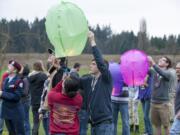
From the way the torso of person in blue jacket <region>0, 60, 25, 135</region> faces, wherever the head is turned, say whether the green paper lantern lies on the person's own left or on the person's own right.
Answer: on the person's own left

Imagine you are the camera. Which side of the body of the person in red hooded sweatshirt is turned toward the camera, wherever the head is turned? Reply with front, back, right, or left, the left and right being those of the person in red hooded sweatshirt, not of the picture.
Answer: back

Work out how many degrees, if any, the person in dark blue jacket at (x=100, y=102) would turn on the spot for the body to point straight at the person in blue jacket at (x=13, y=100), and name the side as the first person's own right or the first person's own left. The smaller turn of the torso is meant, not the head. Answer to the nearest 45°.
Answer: approximately 90° to the first person's own right

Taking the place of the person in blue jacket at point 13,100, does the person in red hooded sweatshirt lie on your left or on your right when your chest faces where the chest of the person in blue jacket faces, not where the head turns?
on your left

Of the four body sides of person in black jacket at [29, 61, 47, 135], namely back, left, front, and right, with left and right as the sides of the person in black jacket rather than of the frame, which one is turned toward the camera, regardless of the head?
back

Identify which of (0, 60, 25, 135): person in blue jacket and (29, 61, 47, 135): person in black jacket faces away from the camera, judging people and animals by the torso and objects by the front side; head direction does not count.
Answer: the person in black jacket

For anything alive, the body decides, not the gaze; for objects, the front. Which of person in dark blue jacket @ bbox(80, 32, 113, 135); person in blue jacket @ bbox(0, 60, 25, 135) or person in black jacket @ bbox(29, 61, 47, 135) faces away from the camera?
person in black jacket @ bbox(29, 61, 47, 135)

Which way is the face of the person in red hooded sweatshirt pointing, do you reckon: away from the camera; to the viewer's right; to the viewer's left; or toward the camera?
away from the camera
